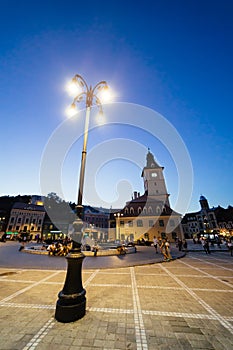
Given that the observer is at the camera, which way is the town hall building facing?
facing the viewer

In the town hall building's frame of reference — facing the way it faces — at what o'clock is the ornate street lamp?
The ornate street lamp is roughly at 12 o'clock from the town hall building.
